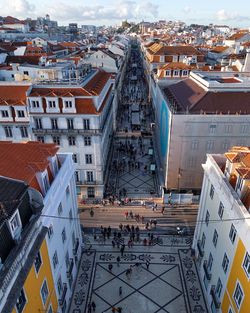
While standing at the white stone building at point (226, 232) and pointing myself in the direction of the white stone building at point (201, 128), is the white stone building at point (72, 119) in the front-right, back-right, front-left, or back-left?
front-left

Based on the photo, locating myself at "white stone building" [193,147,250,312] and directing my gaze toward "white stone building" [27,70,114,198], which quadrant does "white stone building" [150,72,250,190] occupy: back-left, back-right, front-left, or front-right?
front-right

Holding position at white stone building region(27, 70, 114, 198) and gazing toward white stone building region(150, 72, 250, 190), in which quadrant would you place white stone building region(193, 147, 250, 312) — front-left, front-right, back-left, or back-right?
front-right

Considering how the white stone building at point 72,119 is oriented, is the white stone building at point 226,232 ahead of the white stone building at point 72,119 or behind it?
ahead
